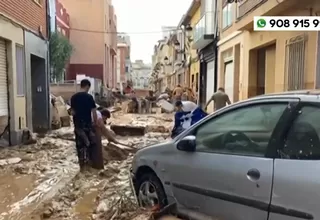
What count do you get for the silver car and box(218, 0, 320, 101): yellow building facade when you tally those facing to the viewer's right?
0

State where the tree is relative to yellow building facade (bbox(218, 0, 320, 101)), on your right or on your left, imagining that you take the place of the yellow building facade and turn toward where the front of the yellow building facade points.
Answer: on your right

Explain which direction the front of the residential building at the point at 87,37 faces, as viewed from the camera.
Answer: facing to the right of the viewer

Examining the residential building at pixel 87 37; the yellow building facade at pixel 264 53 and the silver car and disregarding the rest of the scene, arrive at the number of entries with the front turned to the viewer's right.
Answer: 1

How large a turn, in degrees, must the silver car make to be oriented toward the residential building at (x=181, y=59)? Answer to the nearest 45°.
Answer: approximately 45° to its right

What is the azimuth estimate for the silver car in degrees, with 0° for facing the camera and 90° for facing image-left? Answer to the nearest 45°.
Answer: approximately 135°

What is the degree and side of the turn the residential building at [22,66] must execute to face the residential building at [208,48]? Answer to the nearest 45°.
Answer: approximately 90° to its left

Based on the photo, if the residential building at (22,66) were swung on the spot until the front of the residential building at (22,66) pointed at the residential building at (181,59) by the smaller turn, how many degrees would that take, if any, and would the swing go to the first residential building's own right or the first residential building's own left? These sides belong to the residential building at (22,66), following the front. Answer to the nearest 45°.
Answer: approximately 90° to the first residential building's own left

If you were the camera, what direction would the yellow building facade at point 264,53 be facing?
facing the viewer and to the left of the viewer

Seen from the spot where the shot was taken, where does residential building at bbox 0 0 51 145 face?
facing the viewer and to the right of the viewer

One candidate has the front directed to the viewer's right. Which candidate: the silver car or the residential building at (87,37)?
the residential building

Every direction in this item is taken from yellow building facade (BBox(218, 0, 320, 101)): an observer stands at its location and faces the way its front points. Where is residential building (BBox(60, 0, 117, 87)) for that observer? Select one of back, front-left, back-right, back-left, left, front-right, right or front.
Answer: right

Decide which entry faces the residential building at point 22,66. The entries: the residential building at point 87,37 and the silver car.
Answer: the silver car

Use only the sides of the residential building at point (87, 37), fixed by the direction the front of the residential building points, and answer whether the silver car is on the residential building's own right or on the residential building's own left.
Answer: on the residential building's own right

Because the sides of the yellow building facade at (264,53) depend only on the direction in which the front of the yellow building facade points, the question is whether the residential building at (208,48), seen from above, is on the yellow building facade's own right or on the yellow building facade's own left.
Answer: on the yellow building facade's own right
